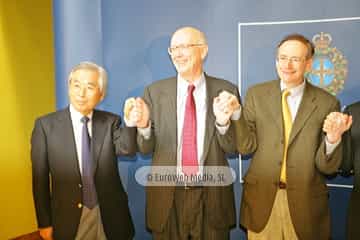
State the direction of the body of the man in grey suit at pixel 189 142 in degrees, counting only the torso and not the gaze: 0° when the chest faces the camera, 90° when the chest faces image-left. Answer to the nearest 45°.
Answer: approximately 0°

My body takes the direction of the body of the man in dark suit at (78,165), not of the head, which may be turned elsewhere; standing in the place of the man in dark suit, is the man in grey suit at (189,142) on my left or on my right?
on my left

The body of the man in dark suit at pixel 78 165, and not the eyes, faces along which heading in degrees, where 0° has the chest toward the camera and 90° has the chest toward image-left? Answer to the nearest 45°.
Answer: approximately 0°

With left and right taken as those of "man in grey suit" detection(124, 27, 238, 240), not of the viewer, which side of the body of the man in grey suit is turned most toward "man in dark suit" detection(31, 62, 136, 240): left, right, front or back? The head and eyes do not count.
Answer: right

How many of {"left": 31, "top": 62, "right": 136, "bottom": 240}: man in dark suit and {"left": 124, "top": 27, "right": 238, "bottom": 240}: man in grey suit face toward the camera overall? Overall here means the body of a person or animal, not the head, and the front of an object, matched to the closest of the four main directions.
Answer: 2

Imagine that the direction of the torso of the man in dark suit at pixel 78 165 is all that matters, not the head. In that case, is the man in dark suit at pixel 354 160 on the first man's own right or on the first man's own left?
on the first man's own left
